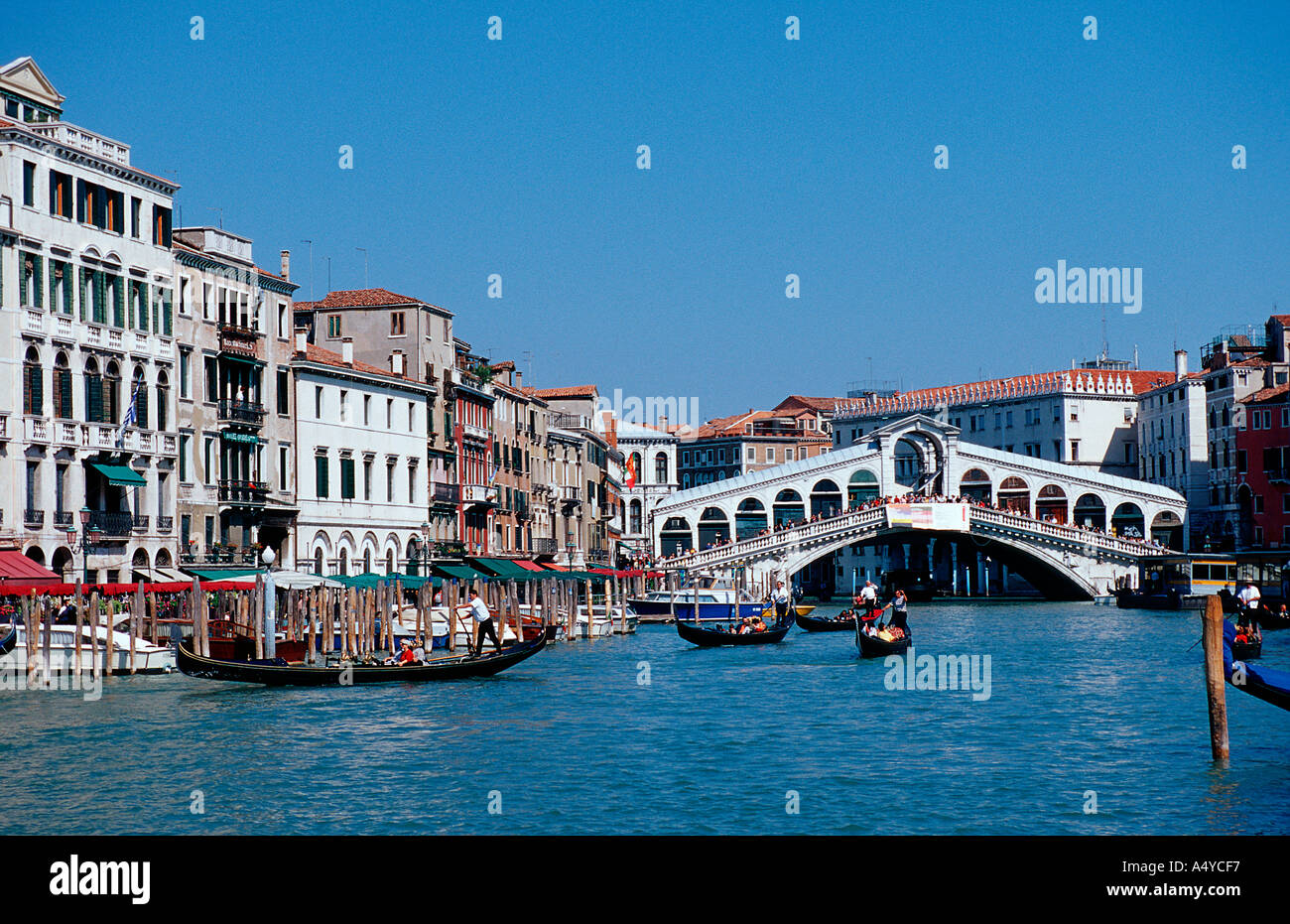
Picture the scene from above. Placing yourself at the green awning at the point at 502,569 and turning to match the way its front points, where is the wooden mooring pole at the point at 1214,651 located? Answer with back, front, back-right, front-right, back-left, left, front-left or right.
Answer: front-right

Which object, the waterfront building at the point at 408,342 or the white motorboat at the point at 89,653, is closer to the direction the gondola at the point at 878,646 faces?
the white motorboat

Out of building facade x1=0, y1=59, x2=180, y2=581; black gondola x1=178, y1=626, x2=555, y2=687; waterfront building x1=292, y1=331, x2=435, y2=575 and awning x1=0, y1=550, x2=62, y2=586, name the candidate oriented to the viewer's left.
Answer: the black gondola

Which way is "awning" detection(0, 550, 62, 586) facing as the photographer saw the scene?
facing the viewer and to the right of the viewer

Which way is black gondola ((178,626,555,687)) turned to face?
to the viewer's left

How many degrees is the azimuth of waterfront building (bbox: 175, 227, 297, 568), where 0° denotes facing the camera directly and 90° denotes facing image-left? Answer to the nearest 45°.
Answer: approximately 315°

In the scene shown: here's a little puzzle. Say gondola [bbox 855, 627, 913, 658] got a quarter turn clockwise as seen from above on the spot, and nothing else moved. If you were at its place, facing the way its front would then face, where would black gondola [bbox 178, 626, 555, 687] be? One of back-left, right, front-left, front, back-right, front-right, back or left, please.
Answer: left

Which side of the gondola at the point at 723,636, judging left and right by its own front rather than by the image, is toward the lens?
left

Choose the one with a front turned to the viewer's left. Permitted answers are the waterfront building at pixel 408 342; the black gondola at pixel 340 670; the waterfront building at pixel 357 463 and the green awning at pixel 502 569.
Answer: the black gondola

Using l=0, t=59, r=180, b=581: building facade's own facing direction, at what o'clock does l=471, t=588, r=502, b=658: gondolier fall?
The gondolier is roughly at 12 o'clock from the building facade.

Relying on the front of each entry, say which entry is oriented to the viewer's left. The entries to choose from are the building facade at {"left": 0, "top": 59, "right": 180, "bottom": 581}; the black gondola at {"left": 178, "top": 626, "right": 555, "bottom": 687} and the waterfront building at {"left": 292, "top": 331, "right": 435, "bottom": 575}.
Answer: the black gondola

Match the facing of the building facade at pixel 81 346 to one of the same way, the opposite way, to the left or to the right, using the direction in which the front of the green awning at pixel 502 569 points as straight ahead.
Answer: the same way

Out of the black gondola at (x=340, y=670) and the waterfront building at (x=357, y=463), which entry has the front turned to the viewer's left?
the black gondola

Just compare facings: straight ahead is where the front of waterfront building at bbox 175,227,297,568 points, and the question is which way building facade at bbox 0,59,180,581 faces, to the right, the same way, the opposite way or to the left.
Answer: the same way

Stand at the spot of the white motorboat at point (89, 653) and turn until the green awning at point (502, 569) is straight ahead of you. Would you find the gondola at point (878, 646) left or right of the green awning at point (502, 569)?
right
